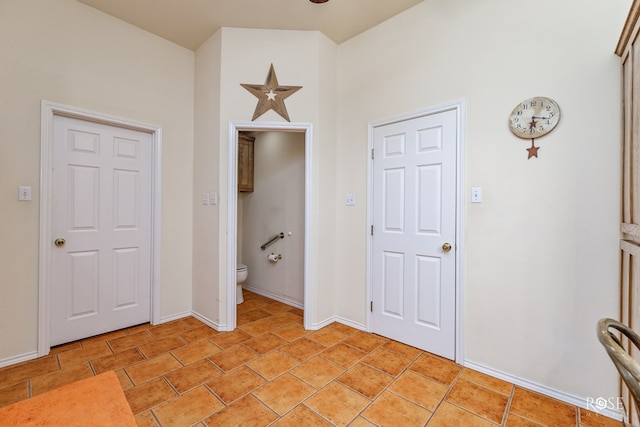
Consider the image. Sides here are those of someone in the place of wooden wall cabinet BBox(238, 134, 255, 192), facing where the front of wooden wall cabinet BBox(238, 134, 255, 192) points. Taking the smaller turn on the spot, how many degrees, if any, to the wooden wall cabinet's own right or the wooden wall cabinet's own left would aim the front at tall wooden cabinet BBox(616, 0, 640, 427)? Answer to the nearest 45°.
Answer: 0° — it already faces it

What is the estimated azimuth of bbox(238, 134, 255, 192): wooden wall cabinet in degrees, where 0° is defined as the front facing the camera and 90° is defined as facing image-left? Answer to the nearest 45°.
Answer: approximately 315°

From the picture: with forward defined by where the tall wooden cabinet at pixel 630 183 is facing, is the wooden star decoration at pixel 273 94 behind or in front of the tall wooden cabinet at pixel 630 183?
in front

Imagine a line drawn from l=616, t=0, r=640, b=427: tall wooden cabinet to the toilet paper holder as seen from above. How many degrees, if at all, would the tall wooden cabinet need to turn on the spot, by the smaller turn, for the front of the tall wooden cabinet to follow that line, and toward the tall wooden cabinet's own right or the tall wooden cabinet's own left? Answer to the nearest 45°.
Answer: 0° — it already faces it

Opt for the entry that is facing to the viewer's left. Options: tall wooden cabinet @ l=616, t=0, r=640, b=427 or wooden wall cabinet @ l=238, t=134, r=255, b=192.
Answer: tall wooden cabinet @ l=616, t=0, r=640, b=427

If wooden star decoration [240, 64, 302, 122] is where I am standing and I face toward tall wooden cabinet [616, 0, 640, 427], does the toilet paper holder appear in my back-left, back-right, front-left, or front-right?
back-left

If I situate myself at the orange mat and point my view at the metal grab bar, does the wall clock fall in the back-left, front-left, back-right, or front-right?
front-right

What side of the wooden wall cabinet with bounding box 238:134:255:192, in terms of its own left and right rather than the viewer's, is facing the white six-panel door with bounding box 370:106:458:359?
front

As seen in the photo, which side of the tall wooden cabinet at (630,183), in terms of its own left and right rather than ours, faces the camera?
left

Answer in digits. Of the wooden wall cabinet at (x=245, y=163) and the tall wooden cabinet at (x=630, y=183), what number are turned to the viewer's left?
1

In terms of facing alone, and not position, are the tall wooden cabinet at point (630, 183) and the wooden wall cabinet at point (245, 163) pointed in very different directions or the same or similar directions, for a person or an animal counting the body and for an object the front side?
very different directions

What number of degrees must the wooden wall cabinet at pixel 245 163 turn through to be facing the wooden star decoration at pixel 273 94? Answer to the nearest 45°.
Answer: approximately 45° to its right
